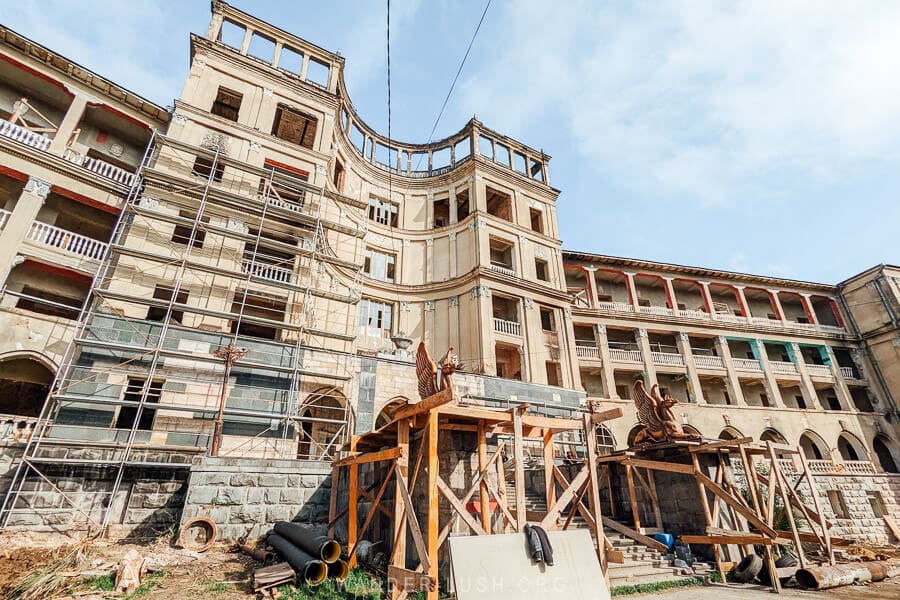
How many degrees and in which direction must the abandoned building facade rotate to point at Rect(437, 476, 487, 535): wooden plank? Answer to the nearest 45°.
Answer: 0° — it already faces it

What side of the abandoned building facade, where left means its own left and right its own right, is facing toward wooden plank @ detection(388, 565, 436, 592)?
front

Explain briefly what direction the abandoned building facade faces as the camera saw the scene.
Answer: facing the viewer and to the right of the viewer

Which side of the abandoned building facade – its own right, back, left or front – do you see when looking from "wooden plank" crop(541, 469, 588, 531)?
front

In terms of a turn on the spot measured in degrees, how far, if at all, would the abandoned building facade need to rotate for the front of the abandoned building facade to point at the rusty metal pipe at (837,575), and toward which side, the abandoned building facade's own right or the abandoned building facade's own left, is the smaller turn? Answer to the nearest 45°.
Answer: approximately 45° to the abandoned building facade's own left
